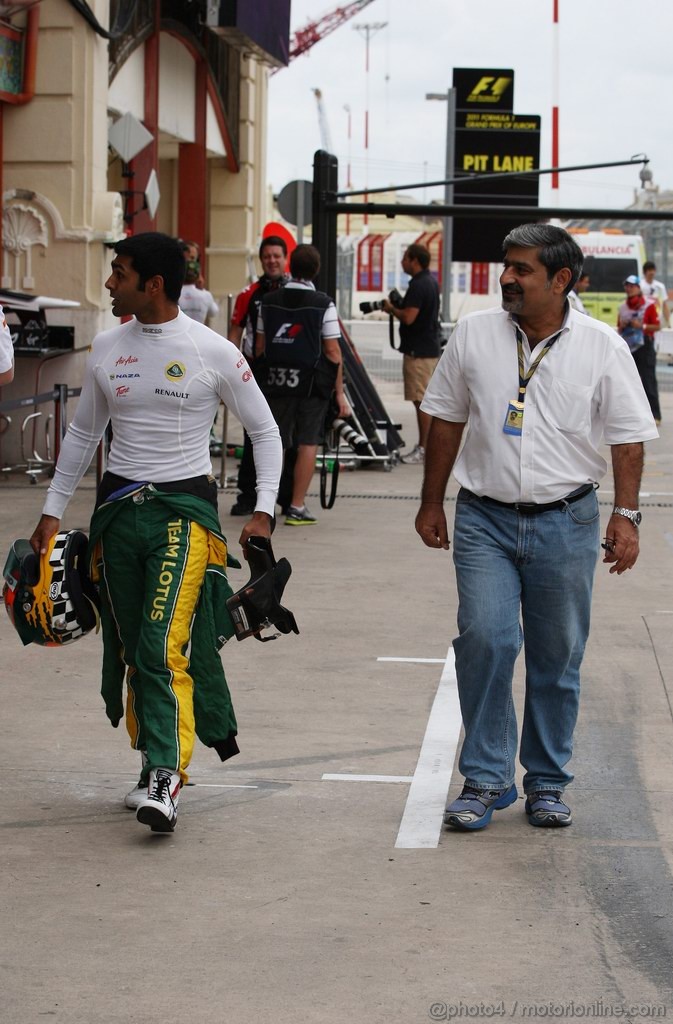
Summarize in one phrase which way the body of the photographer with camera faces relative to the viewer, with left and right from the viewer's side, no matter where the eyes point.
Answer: facing to the left of the viewer

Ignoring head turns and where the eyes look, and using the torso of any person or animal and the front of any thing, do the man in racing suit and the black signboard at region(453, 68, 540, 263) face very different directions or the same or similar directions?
same or similar directions

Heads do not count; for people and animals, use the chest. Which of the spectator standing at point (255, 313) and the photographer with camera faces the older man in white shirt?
the spectator standing

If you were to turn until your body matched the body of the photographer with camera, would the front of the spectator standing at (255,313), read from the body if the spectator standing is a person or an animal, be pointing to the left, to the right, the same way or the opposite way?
to the left

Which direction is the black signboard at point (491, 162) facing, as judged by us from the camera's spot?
facing the viewer

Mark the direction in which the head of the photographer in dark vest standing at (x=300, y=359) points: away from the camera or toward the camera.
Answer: away from the camera

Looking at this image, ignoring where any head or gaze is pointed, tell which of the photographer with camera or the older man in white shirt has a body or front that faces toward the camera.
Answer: the older man in white shirt

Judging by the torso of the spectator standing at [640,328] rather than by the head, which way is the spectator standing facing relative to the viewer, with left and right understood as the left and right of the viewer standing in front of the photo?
facing the viewer and to the left of the viewer

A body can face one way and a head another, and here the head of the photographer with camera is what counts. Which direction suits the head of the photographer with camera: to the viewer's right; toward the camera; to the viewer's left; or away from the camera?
to the viewer's left

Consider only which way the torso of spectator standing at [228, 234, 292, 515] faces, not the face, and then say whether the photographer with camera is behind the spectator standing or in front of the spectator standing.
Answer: behind

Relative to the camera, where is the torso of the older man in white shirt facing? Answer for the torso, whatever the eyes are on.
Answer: toward the camera

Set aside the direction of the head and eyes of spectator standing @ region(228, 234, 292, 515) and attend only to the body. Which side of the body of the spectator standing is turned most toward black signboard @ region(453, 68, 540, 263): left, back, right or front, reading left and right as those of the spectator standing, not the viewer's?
back

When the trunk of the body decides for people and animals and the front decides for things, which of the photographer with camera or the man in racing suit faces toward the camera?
the man in racing suit

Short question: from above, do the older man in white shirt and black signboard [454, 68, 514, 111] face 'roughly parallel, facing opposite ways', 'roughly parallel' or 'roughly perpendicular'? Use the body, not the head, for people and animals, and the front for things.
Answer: roughly parallel

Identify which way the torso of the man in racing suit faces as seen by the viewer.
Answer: toward the camera

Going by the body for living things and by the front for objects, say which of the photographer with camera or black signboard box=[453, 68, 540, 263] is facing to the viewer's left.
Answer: the photographer with camera
